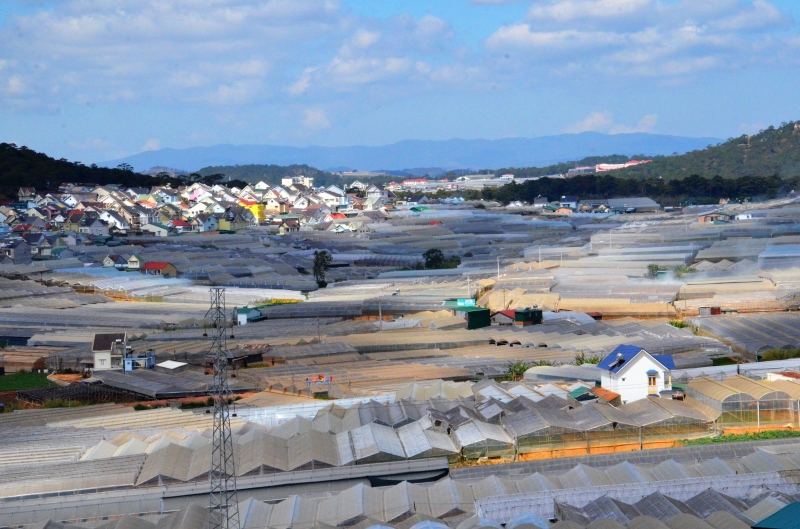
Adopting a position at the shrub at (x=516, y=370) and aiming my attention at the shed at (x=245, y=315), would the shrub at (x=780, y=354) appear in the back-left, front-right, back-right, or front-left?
back-right

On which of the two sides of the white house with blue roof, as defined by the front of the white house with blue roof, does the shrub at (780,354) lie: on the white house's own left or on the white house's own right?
on the white house's own left

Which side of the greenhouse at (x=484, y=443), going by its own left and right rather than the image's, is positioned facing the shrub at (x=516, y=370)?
back

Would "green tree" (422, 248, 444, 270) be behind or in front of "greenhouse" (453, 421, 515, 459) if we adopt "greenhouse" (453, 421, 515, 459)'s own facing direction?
behind

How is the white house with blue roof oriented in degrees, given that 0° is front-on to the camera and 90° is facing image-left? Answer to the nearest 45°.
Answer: approximately 315°

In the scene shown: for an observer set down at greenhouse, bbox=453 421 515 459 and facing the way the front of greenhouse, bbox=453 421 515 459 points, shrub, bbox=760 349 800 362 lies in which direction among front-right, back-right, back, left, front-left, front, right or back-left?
back-left

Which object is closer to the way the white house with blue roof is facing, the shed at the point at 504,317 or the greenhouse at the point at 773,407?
the greenhouse

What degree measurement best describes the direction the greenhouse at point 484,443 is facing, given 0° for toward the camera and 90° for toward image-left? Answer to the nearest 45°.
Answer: approximately 0°

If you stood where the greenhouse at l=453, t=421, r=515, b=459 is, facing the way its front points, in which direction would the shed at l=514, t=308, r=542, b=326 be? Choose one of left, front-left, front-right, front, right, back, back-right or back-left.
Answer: back

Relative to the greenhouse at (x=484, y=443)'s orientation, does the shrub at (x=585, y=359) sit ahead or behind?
behind

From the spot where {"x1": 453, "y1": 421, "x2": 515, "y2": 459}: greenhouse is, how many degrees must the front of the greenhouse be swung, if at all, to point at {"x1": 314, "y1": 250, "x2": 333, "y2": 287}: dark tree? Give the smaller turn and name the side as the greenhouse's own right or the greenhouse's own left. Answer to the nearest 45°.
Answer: approximately 180°

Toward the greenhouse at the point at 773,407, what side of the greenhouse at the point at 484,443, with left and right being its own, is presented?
left

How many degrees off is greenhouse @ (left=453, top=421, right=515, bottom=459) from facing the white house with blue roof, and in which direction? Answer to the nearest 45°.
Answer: approximately 135° to its left
